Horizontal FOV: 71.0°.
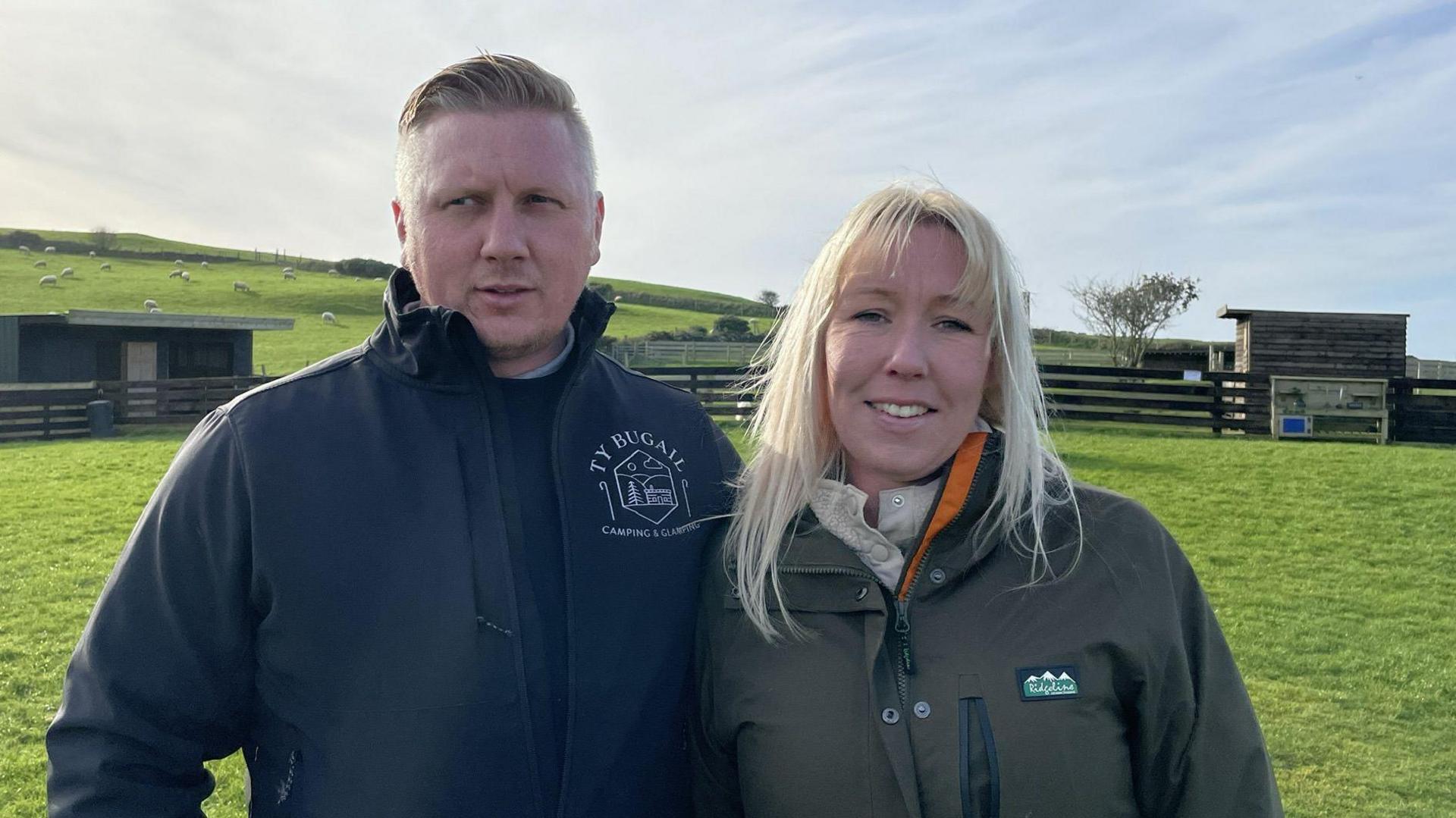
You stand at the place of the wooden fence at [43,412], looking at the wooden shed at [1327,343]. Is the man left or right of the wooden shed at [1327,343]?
right

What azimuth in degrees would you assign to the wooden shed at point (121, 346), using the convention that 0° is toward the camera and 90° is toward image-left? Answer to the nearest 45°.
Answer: approximately 315°

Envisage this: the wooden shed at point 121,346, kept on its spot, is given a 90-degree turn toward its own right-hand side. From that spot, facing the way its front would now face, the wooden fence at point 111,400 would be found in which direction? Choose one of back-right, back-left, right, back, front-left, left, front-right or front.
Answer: front-left

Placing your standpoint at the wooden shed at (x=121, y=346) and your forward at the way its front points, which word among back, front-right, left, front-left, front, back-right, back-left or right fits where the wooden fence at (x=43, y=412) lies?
front-right
